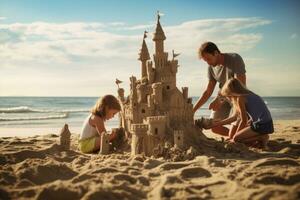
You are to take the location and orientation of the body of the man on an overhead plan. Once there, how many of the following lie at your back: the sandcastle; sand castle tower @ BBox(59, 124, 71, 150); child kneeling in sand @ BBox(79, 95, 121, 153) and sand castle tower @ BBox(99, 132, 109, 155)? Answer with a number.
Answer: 0

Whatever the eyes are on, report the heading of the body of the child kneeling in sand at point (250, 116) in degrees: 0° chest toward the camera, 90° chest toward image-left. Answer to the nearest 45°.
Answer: approximately 90°

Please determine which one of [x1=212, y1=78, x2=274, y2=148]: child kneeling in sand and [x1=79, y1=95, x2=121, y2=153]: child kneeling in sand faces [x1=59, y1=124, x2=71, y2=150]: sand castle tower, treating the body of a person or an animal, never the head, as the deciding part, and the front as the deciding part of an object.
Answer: [x1=212, y1=78, x2=274, y2=148]: child kneeling in sand

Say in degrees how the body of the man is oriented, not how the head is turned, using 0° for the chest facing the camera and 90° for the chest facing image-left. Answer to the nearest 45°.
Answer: approximately 45°

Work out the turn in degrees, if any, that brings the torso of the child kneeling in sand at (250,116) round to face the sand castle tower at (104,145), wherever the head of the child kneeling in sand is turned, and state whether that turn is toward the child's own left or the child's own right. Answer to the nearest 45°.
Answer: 0° — they already face it

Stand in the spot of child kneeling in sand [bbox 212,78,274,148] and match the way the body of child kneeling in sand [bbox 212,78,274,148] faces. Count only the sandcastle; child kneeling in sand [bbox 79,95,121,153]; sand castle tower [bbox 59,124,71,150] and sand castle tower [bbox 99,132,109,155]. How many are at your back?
0

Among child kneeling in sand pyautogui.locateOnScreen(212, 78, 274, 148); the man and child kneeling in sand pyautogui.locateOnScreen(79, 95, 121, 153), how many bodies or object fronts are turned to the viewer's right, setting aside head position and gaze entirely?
1

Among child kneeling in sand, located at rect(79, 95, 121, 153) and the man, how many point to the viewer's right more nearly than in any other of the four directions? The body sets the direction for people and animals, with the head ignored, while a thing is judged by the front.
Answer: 1

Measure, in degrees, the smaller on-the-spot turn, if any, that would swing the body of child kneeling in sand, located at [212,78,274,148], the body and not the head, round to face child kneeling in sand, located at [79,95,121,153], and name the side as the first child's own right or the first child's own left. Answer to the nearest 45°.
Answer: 0° — they already face them

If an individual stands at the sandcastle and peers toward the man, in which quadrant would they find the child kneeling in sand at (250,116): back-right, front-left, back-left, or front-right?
front-right

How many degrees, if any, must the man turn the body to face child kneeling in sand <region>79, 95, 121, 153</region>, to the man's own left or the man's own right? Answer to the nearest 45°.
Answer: approximately 45° to the man's own right

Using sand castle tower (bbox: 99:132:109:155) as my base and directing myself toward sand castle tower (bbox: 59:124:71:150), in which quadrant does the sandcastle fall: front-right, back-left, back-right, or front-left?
back-right

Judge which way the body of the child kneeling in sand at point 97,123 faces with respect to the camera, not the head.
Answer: to the viewer's right

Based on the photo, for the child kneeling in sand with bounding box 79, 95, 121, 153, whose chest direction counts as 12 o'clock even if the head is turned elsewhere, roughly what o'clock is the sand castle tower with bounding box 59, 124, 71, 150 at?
The sand castle tower is roughly at 7 o'clock from the child kneeling in sand.

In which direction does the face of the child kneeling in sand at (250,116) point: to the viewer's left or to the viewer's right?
to the viewer's left

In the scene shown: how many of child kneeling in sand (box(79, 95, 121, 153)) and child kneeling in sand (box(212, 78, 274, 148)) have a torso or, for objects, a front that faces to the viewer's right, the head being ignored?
1

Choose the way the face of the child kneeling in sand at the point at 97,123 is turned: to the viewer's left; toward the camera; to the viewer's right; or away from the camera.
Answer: to the viewer's right
